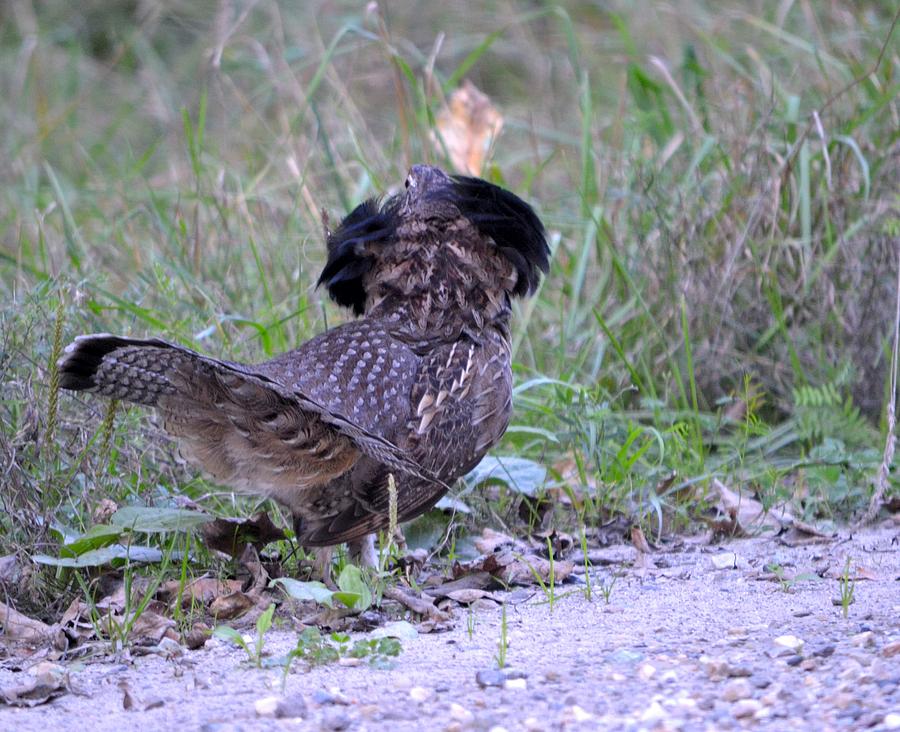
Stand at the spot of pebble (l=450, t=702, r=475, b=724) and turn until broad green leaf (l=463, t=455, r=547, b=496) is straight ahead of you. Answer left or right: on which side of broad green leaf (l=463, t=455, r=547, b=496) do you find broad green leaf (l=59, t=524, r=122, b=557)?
left

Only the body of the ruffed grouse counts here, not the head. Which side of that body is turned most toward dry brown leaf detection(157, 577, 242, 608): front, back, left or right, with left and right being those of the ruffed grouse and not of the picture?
back

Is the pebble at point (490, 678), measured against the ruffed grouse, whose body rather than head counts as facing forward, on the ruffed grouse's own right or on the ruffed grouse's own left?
on the ruffed grouse's own right

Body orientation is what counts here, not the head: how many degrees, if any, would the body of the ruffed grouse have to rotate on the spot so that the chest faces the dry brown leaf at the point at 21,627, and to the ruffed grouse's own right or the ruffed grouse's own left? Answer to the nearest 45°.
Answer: approximately 180°

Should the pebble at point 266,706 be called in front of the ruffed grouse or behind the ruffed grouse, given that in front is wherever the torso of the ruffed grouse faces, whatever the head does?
behind

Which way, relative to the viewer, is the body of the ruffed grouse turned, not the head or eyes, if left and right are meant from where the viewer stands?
facing away from the viewer and to the right of the viewer

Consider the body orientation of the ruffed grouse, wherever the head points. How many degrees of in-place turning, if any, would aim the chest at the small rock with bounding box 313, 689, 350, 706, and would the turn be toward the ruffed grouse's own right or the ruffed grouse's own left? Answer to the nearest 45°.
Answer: approximately 135° to the ruffed grouse's own right
